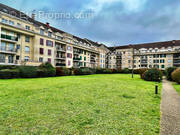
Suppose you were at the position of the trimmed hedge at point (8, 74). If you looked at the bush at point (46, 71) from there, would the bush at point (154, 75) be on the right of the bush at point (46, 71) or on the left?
right

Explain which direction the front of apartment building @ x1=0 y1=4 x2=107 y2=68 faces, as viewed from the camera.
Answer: facing the viewer and to the right of the viewer

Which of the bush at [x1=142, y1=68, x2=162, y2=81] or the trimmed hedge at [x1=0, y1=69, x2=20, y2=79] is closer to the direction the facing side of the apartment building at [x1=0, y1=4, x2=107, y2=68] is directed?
the bush

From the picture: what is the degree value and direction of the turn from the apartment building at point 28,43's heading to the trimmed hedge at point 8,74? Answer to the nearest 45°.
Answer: approximately 45° to its right

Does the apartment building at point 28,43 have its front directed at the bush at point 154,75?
yes

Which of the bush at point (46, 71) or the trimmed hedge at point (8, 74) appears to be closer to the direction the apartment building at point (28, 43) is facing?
the bush

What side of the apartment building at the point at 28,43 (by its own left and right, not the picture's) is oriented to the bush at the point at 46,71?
front

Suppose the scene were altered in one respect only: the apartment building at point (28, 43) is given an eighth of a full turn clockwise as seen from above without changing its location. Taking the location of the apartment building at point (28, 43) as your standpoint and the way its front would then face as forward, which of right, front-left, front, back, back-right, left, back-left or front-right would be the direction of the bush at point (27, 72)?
front
